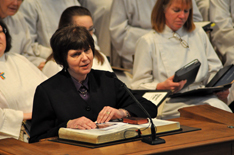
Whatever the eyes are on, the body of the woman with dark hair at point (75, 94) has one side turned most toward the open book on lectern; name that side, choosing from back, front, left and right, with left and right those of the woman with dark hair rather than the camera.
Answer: front

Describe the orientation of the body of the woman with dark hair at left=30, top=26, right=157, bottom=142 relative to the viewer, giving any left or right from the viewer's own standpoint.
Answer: facing the viewer and to the right of the viewer

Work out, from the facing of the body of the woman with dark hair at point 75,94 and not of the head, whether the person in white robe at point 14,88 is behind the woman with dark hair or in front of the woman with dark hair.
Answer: behind

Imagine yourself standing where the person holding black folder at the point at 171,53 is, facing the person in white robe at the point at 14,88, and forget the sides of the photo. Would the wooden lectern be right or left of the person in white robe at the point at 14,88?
left

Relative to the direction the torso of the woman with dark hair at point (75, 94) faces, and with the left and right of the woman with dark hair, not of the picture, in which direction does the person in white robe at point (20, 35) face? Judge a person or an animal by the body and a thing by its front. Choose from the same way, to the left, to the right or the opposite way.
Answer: the same way

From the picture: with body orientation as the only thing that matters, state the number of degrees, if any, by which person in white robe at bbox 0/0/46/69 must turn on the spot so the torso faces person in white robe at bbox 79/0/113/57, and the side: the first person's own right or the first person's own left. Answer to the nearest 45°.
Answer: approximately 90° to the first person's own left

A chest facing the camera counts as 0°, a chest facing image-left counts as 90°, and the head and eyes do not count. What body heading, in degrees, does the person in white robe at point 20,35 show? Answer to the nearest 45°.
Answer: approximately 315°

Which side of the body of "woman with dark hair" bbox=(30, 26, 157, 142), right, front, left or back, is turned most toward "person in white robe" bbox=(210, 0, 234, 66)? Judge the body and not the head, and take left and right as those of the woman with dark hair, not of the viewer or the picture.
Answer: left

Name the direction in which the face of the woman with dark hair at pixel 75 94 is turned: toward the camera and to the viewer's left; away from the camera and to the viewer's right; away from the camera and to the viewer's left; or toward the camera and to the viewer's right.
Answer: toward the camera and to the viewer's right

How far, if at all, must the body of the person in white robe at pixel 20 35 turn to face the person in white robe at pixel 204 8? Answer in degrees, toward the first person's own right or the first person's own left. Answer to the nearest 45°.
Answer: approximately 45° to the first person's own left

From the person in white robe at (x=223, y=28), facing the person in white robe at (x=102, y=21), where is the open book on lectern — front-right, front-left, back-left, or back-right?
front-left

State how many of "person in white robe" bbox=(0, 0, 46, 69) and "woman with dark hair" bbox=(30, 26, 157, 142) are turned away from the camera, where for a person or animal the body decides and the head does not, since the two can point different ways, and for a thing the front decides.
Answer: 0
